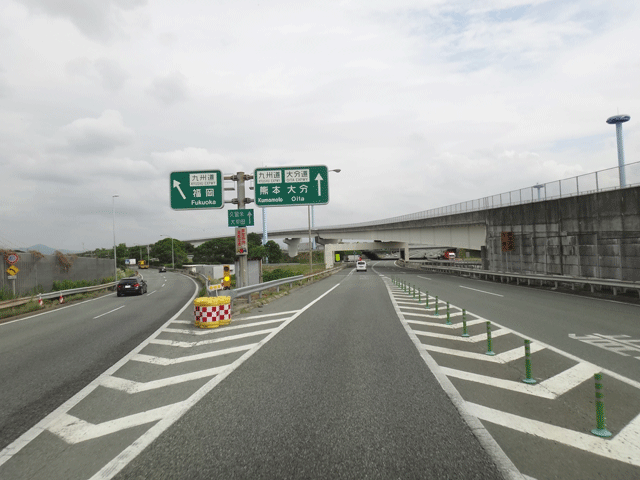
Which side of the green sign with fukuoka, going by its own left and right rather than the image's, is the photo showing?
front

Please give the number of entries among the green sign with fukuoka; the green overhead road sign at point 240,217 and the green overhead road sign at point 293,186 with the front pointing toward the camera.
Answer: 3

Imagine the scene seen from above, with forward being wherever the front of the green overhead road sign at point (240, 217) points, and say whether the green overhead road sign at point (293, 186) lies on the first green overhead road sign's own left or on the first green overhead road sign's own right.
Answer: on the first green overhead road sign's own left

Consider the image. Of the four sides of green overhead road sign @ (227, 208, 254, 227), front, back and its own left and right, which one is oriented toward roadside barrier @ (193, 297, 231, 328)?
front

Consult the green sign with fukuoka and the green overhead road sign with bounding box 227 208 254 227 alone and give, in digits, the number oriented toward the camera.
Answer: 2

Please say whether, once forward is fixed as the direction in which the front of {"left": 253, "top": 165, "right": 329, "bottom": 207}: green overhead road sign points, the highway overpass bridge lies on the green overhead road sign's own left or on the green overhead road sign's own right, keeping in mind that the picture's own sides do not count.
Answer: on the green overhead road sign's own left

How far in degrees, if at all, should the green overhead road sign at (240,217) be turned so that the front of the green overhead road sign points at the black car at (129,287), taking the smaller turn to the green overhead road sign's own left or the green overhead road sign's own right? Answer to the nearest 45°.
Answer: approximately 135° to the green overhead road sign's own right

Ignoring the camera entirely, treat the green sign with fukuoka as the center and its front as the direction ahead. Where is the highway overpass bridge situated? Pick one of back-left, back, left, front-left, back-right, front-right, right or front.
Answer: left

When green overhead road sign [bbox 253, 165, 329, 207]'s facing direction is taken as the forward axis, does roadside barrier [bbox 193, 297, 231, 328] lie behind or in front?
in front

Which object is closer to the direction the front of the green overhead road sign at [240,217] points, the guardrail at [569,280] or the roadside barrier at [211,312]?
the roadside barrier
